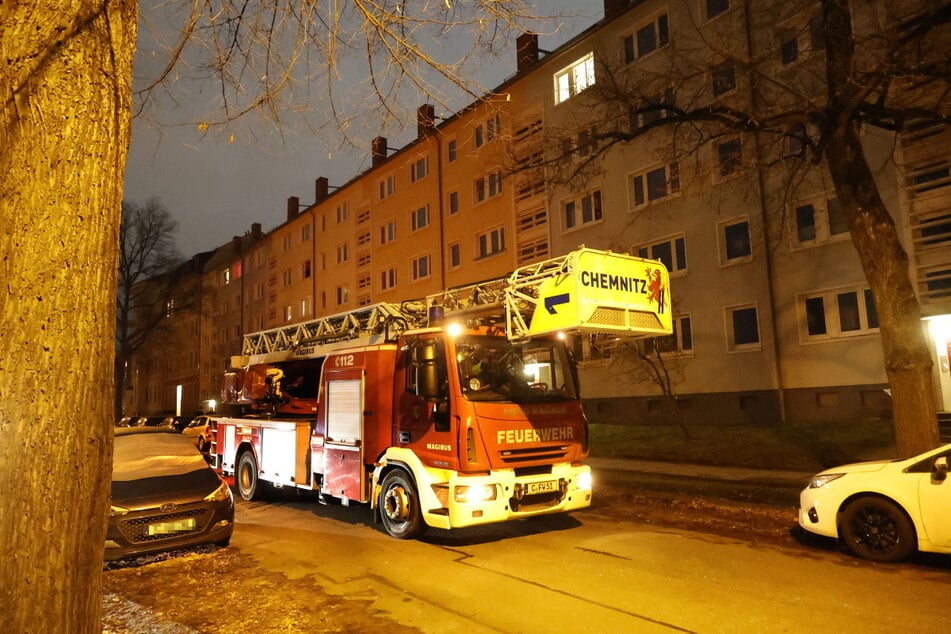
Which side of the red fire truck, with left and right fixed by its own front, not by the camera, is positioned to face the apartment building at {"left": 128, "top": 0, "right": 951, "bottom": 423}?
left

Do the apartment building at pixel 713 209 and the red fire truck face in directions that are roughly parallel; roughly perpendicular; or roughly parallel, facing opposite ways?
roughly perpendicular

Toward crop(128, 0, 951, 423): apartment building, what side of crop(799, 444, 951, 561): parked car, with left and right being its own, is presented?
right

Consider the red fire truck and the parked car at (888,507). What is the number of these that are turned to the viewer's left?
1

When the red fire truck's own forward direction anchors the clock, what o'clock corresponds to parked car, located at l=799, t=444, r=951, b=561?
The parked car is roughly at 11 o'clock from the red fire truck.

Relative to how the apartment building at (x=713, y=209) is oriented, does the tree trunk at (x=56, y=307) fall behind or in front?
in front

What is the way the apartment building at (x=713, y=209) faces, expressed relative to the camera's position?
facing the viewer and to the left of the viewer

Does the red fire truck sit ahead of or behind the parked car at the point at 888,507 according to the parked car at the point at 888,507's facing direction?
ahead

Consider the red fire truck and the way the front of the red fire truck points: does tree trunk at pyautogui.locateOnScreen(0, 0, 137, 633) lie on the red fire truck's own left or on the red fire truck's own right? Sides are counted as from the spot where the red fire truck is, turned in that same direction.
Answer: on the red fire truck's own right

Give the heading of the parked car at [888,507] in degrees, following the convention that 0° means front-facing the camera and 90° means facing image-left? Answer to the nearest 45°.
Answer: approximately 90°

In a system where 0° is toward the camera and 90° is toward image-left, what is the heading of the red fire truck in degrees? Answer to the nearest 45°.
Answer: approximately 315°

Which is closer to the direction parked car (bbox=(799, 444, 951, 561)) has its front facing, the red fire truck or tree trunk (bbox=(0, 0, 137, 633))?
the red fire truck
